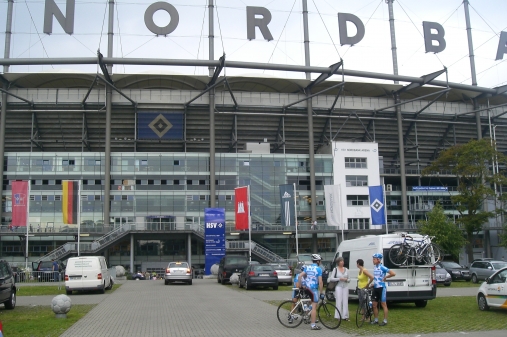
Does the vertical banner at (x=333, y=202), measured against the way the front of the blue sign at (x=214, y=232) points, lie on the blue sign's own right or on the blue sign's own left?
on the blue sign's own left

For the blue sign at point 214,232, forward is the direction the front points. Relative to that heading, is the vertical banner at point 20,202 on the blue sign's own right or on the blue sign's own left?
on the blue sign's own right

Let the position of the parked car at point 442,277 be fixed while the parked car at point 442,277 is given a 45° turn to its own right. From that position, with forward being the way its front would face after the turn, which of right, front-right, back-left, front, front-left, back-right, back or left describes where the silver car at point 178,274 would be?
right

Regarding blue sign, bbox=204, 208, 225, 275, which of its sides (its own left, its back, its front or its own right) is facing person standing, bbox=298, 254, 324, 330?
front

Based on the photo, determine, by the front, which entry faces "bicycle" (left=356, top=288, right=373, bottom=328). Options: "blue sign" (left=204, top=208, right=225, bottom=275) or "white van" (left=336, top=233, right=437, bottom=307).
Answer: the blue sign

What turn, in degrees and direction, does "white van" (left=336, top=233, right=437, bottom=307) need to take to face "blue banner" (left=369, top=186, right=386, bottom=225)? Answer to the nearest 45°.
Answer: approximately 45° to its right

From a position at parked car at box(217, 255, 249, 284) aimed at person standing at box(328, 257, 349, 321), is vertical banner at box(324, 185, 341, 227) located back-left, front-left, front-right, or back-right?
back-left

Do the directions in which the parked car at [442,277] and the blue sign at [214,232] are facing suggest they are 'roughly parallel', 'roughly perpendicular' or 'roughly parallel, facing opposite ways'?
roughly parallel

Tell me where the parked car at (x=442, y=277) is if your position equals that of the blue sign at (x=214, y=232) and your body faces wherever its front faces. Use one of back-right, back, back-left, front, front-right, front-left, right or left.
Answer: front-left

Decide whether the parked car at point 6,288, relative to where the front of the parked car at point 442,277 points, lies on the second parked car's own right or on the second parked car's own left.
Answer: on the second parked car's own right

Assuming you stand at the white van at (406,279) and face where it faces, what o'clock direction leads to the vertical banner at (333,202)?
The vertical banner is roughly at 1 o'clock from the white van.

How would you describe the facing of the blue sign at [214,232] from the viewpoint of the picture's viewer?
facing the viewer

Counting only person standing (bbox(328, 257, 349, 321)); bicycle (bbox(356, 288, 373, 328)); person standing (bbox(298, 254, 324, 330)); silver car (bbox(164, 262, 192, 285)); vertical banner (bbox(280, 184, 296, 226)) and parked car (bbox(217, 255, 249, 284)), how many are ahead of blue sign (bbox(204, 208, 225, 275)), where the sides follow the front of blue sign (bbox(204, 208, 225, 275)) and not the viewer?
5

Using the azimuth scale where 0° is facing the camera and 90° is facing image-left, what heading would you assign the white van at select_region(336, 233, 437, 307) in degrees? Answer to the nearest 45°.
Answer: approximately 135°

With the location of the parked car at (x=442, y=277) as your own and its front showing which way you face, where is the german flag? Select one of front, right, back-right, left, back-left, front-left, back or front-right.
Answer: back-right
